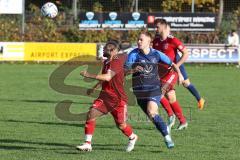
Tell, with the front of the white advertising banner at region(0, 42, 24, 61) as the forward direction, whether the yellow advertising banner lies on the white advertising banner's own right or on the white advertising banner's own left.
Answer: on the white advertising banner's own left

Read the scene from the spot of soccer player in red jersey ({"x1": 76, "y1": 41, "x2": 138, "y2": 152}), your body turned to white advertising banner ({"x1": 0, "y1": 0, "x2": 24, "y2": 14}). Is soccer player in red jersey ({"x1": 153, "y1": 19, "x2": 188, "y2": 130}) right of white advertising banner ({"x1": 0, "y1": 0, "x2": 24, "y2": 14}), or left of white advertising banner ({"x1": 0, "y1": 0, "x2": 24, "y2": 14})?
right

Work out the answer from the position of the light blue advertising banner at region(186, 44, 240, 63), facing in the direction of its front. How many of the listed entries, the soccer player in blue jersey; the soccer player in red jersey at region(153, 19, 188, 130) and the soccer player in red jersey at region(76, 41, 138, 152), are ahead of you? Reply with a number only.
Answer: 3

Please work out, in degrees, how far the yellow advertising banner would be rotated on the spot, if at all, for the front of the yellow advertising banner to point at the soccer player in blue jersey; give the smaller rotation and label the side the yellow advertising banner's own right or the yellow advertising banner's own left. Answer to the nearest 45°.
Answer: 0° — it already faces them

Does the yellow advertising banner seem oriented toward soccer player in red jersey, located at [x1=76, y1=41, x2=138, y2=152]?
yes

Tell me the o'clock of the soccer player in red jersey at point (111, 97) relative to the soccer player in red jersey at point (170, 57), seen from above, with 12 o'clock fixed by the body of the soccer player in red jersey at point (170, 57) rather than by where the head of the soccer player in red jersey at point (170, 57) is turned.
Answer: the soccer player in red jersey at point (111, 97) is roughly at 11 o'clock from the soccer player in red jersey at point (170, 57).

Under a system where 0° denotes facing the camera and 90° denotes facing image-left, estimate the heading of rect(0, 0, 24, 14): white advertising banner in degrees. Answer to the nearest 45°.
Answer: approximately 0°
